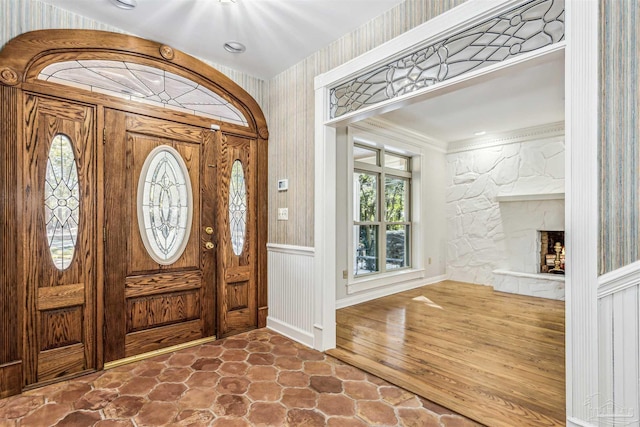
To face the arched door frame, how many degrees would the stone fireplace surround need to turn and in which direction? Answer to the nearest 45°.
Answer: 0° — it already faces it

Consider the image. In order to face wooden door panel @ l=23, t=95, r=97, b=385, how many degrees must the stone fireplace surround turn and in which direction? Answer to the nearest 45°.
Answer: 0° — it already faces it

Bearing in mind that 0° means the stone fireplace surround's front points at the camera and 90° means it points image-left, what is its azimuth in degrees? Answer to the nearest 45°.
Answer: approximately 45°

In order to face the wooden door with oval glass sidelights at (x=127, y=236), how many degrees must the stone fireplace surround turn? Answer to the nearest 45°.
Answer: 0° — it already faces it

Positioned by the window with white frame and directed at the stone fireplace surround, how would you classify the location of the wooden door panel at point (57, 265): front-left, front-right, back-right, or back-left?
back-right

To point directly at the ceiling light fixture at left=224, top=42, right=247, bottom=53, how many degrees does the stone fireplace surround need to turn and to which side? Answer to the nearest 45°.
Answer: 0° — it already faces it

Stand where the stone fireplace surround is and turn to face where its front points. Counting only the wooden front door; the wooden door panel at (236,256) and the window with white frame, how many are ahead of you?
3
